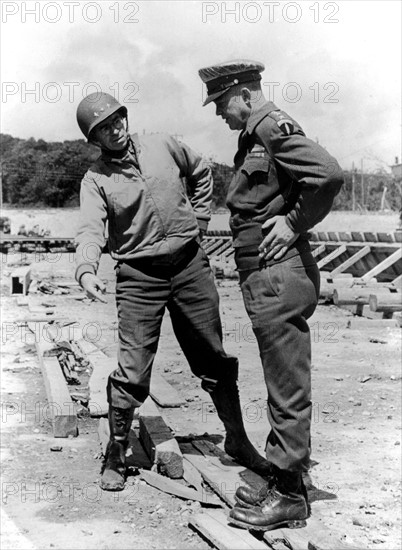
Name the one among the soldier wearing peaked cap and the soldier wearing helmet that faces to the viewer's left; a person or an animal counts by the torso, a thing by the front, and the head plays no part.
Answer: the soldier wearing peaked cap

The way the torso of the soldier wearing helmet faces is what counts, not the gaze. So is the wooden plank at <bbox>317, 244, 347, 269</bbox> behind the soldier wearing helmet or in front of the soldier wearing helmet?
behind

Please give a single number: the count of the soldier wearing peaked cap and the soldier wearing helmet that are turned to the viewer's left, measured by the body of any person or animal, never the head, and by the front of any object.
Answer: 1

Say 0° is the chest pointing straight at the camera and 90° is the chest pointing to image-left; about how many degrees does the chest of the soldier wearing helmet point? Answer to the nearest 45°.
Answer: approximately 0°

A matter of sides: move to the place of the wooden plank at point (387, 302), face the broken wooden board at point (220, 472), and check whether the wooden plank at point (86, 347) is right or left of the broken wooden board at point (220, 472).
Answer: right

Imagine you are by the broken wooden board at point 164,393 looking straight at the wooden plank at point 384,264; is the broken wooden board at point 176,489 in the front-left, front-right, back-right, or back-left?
back-right

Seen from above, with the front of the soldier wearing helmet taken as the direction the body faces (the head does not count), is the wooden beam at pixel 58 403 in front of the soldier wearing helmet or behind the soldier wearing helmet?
behind

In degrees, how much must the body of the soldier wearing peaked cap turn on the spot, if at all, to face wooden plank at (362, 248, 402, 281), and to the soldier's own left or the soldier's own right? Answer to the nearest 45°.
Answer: approximately 90° to the soldier's own right

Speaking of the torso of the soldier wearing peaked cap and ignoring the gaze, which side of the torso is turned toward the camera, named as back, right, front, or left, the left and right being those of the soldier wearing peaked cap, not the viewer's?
left

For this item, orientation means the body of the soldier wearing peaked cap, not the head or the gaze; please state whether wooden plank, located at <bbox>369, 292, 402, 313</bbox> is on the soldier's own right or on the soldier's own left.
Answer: on the soldier's own right
